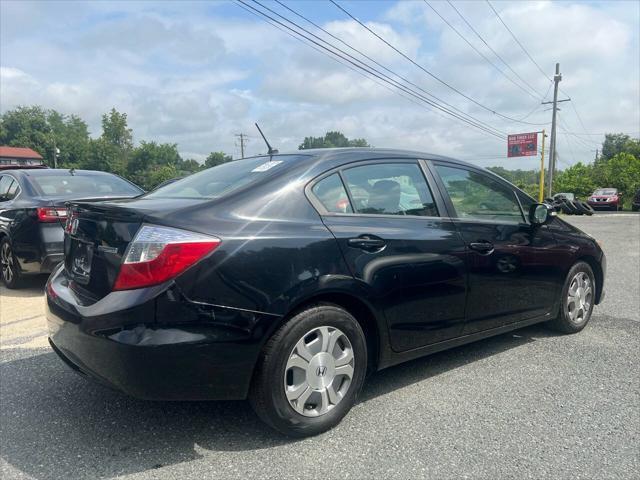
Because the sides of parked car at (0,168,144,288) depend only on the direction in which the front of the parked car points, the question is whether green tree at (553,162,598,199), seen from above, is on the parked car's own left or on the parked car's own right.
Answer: on the parked car's own right

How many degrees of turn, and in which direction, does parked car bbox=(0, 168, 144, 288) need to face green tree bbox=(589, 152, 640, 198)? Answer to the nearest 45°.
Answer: approximately 90° to its right

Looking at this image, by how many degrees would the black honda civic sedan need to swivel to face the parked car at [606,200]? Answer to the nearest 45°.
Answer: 0° — it already faces it

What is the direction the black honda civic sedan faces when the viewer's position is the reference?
facing away from the viewer and to the right of the viewer

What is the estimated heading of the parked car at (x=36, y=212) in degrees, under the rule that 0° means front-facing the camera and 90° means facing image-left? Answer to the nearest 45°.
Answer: approximately 135°

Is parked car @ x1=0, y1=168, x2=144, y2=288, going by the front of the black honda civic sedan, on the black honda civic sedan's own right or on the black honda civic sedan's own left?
on the black honda civic sedan's own left

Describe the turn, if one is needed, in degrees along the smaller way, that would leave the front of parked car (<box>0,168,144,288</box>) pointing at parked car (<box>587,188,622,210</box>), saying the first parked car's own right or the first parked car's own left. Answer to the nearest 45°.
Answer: approximately 90° to the first parked car's own right

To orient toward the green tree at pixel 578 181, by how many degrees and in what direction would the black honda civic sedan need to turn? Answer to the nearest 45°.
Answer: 0° — it already faces it
